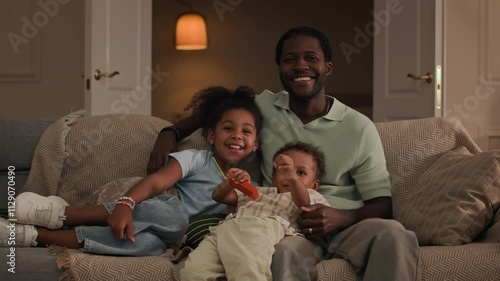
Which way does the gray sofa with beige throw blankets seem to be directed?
toward the camera

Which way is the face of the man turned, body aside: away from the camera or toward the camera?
toward the camera

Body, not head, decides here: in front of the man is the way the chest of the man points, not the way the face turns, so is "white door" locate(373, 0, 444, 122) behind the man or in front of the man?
behind

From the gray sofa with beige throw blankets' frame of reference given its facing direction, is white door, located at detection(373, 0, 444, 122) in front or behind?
behind

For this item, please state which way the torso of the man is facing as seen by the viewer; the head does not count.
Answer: toward the camera
